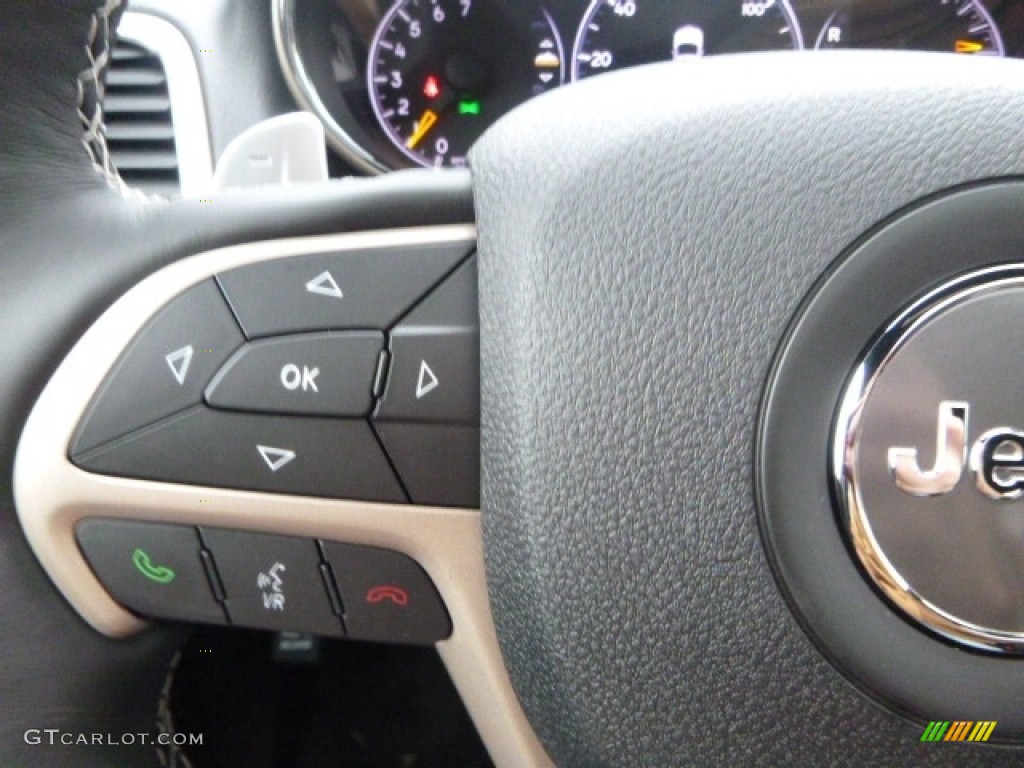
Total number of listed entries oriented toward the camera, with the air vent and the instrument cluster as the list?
2

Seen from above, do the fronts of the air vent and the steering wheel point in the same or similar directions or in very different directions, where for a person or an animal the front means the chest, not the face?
same or similar directions

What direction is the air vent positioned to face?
toward the camera

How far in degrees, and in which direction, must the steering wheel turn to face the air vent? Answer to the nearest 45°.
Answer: approximately 135° to its right

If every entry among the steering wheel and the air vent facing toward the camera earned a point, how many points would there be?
2

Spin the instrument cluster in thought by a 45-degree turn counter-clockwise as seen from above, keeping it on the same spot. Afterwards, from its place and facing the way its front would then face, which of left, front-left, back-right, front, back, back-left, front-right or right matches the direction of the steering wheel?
front-right

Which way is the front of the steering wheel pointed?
toward the camera

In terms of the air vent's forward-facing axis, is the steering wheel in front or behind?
in front

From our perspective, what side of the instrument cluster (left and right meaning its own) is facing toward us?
front

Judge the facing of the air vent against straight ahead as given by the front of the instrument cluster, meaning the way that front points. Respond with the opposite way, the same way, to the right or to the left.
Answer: the same way
